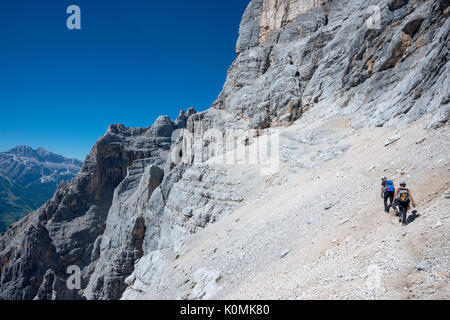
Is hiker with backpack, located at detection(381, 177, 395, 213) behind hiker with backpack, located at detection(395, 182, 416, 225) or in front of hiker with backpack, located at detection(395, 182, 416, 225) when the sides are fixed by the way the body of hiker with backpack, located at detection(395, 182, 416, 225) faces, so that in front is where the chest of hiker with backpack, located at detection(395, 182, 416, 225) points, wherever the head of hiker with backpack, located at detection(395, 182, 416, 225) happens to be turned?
in front

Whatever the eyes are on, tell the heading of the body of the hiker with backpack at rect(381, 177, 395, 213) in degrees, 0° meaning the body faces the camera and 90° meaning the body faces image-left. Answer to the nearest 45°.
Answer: approximately 135°

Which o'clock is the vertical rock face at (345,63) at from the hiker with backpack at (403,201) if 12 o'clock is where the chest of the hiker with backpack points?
The vertical rock face is roughly at 12 o'clock from the hiker with backpack.

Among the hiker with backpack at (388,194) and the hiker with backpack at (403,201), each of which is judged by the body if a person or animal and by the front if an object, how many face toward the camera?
0

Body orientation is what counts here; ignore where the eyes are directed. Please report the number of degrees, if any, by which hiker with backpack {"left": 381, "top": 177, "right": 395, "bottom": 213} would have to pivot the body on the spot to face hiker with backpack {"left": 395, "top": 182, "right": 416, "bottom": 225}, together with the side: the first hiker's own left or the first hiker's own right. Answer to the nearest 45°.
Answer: approximately 135° to the first hiker's own left

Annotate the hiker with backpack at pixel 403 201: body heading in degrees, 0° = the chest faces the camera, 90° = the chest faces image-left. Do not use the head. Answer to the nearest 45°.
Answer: approximately 180°
